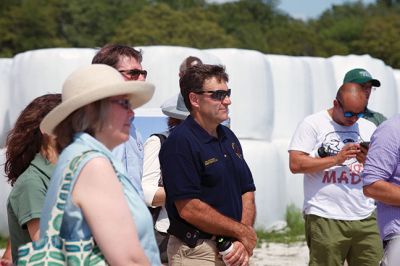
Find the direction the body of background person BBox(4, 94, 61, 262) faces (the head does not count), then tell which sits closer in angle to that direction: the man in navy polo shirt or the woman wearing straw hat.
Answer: the man in navy polo shirt

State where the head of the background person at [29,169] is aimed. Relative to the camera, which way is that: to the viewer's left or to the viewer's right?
to the viewer's right

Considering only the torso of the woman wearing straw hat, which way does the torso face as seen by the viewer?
to the viewer's right

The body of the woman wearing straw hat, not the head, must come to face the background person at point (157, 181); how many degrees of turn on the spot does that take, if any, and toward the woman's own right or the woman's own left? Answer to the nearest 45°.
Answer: approximately 90° to the woman's own left

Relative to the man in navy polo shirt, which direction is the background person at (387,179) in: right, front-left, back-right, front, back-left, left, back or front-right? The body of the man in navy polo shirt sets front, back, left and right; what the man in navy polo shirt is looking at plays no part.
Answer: front-left

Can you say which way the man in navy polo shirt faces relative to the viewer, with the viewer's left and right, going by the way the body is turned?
facing the viewer and to the right of the viewer

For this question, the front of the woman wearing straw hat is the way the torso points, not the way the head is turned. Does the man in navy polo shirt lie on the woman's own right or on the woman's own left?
on the woman's own left

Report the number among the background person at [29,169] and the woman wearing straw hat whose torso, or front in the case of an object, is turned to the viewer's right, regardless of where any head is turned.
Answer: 2

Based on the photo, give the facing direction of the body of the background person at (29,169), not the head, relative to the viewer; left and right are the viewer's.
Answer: facing to the right of the viewer

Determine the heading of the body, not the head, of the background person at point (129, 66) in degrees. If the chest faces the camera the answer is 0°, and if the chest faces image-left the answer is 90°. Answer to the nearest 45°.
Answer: approximately 315°

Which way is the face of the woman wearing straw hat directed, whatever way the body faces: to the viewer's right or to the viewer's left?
to the viewer's right
